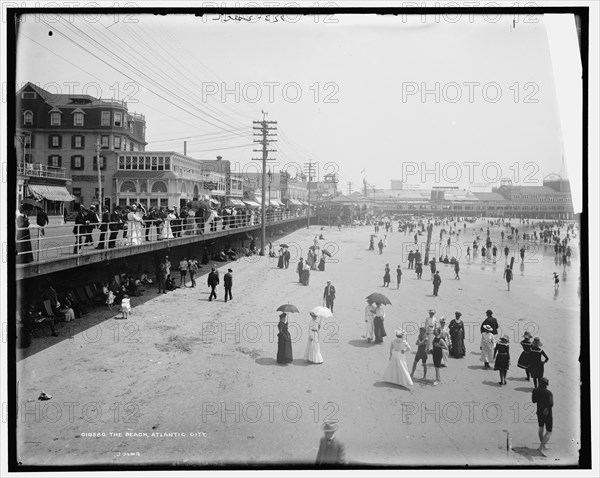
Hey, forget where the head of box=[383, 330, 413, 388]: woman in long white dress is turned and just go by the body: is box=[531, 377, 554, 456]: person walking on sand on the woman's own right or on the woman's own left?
on the woman's own right

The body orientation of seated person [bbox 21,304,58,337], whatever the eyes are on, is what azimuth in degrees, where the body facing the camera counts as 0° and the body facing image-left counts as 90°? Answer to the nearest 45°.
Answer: approximately 270°
